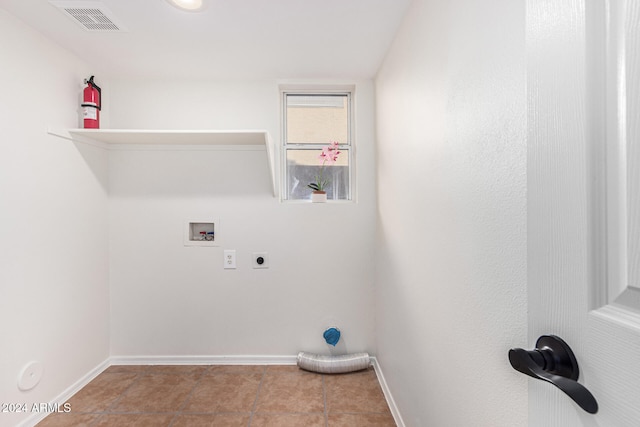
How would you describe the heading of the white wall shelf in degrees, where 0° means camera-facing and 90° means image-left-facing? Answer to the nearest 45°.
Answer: approximately 0°

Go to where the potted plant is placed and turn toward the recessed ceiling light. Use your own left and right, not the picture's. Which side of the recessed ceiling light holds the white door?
left

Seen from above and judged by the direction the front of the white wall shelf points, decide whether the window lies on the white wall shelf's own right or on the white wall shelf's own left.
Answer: on the white wall shelf's own left

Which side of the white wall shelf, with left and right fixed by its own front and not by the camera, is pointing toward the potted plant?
left

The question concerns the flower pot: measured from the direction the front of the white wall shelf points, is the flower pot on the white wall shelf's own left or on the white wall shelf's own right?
on the white wall shelf's own left

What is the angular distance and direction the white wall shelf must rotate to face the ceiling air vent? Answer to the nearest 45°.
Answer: approximately 45° to its right
